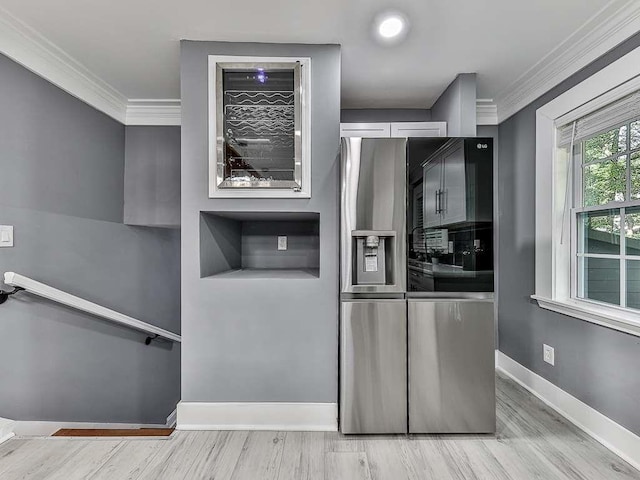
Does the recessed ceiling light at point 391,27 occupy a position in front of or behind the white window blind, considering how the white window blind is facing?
in front

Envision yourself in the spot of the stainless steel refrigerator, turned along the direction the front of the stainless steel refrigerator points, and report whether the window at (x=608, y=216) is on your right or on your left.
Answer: on your left

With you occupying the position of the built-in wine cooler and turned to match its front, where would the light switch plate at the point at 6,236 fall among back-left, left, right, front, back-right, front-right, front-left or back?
right

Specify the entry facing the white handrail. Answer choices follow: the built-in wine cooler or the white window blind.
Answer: the white window blind

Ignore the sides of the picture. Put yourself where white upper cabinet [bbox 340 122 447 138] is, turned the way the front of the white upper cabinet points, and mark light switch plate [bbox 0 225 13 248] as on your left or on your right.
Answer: on your right

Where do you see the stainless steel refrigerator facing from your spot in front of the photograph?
facing the viewer

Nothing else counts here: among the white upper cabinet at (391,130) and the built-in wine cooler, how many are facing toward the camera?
2

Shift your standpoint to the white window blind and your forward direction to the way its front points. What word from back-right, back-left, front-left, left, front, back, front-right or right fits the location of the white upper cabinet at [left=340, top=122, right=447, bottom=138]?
front-right

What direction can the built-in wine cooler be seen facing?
toward the camera

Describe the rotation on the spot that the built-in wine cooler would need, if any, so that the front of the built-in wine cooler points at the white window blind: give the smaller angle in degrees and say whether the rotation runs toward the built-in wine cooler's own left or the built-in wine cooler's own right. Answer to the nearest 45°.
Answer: approximately 90° to the built-in wine cooler's own left

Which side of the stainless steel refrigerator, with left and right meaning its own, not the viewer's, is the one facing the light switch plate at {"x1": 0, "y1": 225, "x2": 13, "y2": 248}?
right

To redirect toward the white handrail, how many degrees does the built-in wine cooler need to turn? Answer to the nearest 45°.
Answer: approximately 90° to its right

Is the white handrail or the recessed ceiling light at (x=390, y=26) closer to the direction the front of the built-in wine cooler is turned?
the recessed ceiling light

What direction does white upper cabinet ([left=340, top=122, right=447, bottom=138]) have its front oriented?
toward the camera

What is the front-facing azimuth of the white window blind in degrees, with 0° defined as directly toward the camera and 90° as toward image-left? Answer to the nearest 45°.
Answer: approximately 45°

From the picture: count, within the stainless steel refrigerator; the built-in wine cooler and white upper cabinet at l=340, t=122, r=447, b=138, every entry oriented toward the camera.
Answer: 3

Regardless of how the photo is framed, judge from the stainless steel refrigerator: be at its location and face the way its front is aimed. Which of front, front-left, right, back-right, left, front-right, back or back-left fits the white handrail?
right

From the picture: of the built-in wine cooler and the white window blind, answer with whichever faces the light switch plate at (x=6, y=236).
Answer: the white window blind
